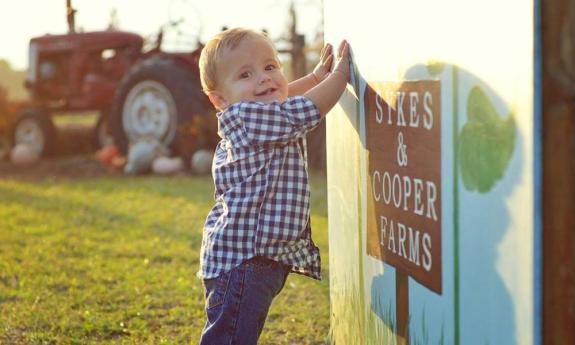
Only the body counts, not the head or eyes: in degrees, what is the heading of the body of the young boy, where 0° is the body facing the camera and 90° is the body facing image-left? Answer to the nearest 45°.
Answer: approximately 270°

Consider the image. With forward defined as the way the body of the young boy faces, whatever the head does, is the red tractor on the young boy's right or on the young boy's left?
on the young boy's left

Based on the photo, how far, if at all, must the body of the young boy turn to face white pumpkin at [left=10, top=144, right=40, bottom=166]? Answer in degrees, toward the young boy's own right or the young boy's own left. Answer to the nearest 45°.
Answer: approximately 90° to the young boy's own left
